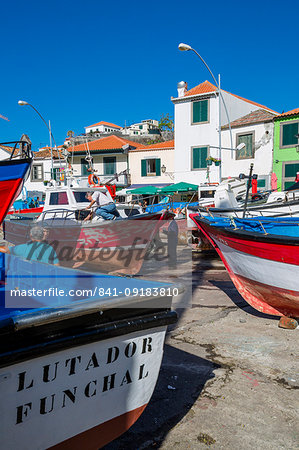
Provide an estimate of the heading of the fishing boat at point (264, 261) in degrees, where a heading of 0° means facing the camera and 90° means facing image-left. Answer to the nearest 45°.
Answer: approximately 90°

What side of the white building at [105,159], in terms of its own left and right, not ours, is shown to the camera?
front

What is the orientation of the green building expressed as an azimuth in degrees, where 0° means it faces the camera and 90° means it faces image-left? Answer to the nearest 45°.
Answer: approximately 45°

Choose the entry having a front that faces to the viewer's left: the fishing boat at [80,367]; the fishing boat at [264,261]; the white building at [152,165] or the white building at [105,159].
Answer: the fishing boat at [264,261]

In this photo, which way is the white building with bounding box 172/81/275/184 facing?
toward the camera

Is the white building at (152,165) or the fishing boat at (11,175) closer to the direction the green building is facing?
the fishing boat

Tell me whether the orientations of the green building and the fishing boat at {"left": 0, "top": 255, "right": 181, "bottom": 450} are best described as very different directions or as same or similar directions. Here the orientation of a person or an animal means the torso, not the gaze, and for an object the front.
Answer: very different directions

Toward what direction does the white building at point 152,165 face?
toward the camera

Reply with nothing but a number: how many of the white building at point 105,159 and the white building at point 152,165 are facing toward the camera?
2

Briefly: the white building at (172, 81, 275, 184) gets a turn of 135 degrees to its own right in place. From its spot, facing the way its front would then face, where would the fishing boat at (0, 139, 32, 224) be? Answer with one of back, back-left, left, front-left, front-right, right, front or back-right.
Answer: back-left

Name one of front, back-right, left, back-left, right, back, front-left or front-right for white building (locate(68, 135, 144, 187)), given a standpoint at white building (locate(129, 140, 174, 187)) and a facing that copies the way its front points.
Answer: back-right

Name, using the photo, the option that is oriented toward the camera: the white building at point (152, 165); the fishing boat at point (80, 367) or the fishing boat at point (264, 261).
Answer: the white building

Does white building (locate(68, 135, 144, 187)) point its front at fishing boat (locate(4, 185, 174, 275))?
yes
